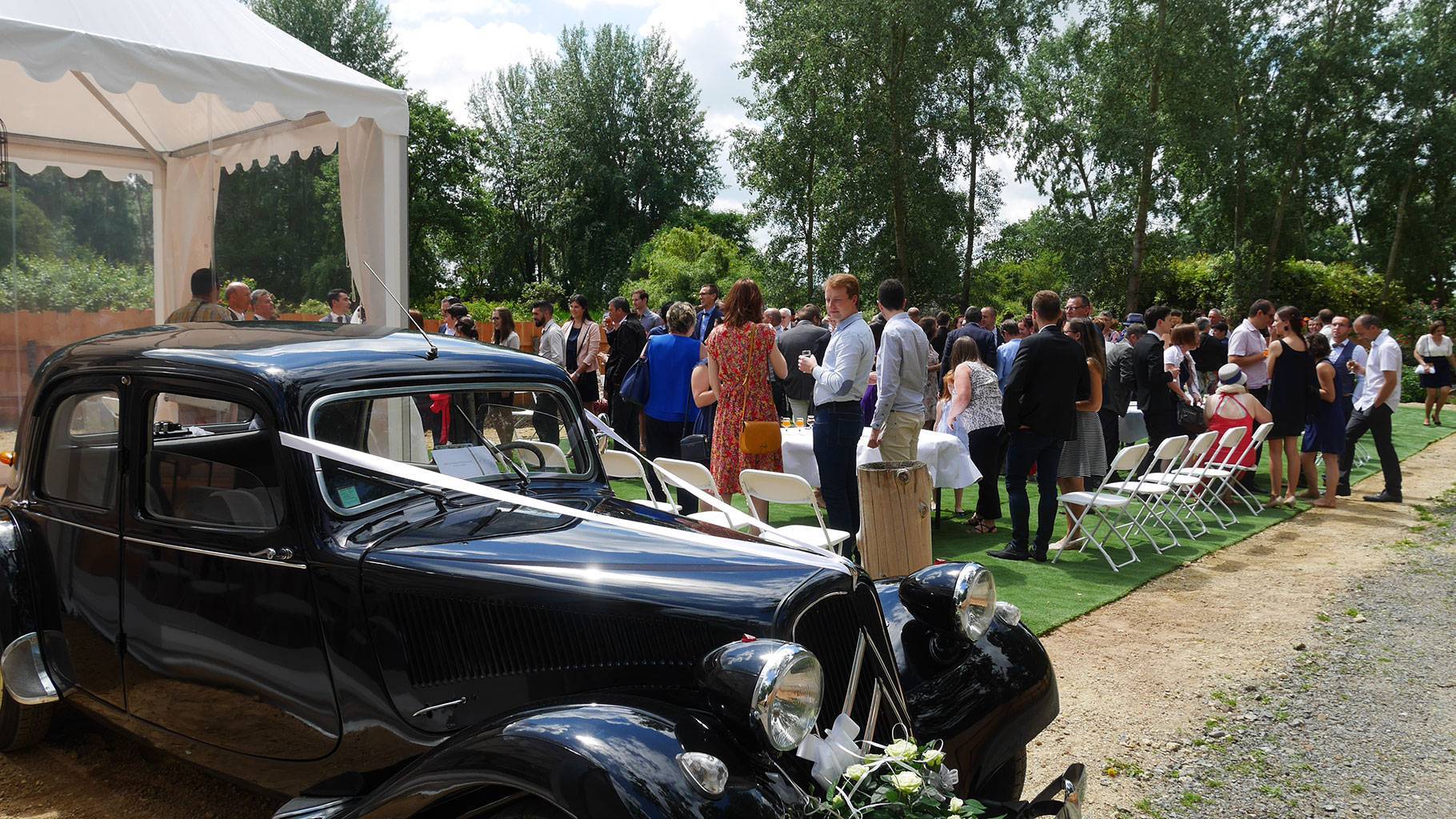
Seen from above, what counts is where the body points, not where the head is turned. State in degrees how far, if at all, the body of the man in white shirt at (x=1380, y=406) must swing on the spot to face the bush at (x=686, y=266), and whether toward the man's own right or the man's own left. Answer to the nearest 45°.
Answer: approximately 45° to the man's own right

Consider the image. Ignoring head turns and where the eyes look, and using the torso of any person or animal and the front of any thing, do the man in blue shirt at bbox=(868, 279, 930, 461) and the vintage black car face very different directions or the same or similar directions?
very different directions

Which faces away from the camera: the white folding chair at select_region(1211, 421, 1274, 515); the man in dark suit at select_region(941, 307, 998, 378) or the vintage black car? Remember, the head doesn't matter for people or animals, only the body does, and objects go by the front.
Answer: the man in dark suit

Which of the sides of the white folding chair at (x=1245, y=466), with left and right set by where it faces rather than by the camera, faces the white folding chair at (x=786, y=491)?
left

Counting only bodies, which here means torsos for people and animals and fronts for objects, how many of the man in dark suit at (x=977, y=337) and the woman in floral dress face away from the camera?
2

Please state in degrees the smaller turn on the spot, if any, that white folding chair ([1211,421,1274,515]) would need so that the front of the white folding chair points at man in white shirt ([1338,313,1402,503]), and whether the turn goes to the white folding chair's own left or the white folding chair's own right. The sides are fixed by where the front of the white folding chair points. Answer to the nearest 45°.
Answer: approximately 135° to the white folding chair's own right

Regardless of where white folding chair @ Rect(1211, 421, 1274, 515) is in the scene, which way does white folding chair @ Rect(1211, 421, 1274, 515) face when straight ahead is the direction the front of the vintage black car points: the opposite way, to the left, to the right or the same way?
the opposite way

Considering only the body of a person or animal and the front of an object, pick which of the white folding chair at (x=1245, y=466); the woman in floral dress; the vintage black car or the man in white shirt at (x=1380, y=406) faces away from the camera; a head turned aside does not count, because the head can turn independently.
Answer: the woman in floral dress

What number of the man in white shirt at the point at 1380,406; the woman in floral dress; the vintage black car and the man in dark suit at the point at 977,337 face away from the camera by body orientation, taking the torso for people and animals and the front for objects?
2

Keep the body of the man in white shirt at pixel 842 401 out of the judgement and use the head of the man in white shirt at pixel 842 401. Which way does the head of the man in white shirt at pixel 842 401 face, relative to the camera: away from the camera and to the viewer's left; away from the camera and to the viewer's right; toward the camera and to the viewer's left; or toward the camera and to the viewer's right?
toward the camera and to the viewer's left

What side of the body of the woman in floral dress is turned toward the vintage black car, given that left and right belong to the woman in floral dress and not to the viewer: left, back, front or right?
back

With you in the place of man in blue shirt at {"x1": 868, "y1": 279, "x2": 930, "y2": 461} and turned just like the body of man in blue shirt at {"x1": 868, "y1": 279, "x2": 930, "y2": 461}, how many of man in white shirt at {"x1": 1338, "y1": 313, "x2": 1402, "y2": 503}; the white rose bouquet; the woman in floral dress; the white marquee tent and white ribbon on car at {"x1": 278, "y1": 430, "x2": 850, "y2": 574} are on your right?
1

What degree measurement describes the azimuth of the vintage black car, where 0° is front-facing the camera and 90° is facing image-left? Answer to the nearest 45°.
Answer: approximately 315°

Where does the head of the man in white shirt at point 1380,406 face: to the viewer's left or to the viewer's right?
to the viewer's left

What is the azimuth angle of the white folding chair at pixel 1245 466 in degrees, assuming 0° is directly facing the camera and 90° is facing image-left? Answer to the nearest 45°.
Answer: approximately 90°

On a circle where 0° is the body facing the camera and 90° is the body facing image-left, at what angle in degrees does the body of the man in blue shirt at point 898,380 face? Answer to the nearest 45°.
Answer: approximately 135°

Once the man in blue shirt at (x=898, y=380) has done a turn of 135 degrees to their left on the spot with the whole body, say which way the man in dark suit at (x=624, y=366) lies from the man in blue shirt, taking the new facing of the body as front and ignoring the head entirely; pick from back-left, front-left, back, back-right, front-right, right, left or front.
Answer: back-right

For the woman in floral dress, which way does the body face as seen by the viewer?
away from the camera

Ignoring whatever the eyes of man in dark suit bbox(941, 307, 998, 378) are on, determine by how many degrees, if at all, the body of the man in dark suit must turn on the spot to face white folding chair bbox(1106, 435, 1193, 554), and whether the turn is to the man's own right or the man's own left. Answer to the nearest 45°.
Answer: approximately 135° to the man's own right

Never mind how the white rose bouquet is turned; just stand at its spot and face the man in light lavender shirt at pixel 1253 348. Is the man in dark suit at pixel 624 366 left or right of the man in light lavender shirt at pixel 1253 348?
left
